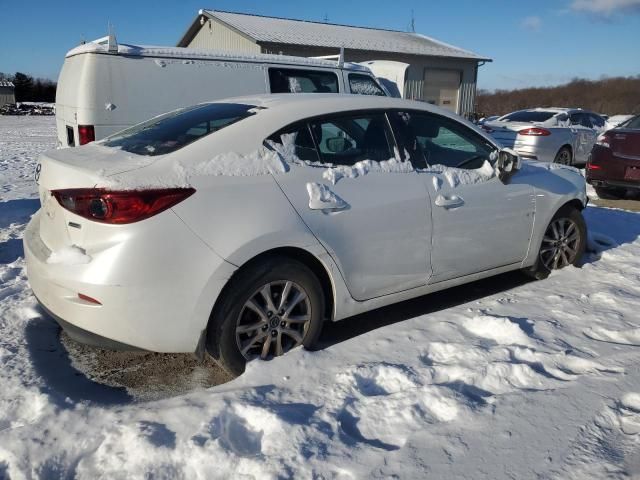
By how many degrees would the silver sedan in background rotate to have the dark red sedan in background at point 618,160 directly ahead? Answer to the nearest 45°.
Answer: approximately 135° to its right

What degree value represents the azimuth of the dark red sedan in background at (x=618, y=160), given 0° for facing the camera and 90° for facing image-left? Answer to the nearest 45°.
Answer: approximately 225°

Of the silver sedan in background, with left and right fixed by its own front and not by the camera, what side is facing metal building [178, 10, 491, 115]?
left

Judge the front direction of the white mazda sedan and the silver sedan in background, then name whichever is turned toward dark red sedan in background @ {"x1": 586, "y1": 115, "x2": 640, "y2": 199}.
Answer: the white mazda sedan

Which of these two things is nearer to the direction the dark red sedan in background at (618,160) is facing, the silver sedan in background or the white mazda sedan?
the silver sedan in background

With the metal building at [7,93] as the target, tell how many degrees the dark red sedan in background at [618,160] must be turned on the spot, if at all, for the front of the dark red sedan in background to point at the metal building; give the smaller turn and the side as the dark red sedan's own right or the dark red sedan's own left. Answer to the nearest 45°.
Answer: approximately 90° to the dark red sedan's own left

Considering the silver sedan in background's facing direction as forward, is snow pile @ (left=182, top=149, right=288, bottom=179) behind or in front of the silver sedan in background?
behind

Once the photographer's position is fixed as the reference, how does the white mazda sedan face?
facing away from the viewer and to the right of the viewer

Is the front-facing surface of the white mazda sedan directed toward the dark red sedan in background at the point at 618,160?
yes

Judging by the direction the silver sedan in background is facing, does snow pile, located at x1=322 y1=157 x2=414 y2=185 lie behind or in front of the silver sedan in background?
behind

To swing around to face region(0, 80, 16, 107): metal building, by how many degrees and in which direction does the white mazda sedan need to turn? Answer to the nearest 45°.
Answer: approximately 90° to its left
